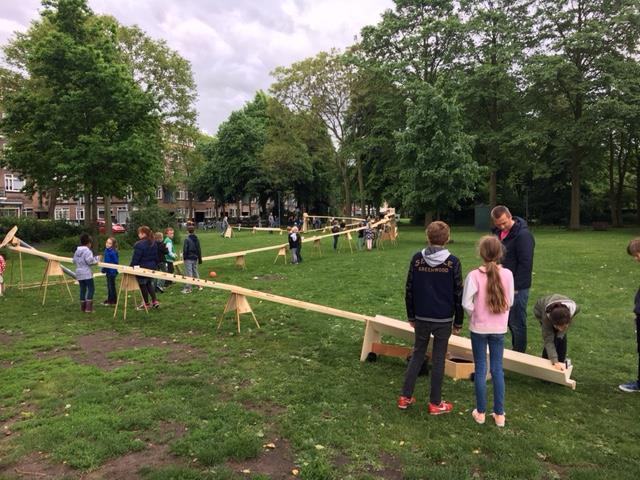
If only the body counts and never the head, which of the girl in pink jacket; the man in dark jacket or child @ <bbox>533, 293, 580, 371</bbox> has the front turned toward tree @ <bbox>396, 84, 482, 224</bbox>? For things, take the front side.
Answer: the girl in pink jacket

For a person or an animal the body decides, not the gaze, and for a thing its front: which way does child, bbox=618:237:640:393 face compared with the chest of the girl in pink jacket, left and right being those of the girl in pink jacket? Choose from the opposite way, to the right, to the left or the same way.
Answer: to the left

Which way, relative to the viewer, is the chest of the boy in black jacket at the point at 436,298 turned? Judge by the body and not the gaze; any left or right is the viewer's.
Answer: facing away from the viewer

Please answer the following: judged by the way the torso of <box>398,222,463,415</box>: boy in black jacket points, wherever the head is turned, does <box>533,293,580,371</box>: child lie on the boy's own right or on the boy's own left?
on the boy's own right

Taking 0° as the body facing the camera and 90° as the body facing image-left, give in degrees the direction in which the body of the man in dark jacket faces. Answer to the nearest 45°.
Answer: approximately 45°

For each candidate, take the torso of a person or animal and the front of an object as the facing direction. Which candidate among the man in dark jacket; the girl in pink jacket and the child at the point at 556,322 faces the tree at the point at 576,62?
the girl in pink jacket

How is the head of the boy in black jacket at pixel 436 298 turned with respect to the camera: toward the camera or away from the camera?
away from the camera

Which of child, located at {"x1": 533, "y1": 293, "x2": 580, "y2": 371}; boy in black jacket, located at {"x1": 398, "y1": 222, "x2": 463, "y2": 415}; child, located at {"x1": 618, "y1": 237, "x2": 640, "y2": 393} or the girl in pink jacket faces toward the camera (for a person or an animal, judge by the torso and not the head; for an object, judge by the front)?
child, located at {"x1": 533, "y1": 293, "x2": 580, "y2": 371}

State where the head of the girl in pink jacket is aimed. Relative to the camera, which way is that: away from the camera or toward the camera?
away from the camera

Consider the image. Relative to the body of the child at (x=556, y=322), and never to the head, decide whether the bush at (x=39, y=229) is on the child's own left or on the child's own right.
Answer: on the child's own right

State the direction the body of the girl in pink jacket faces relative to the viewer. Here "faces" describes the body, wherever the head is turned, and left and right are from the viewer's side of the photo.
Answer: facing away from the viewer

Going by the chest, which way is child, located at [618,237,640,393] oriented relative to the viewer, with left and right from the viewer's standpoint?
facing to the left of the viewer

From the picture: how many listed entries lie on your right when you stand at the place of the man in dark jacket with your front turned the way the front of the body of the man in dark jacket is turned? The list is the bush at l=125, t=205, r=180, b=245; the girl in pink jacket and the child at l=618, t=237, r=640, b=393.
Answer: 1
